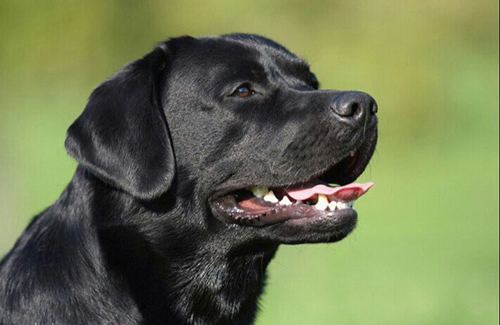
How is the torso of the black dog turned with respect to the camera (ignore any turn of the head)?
to the viewer's right
